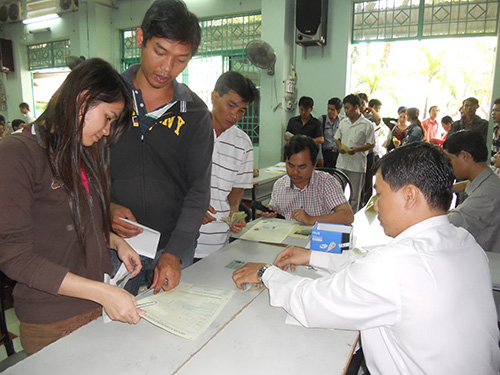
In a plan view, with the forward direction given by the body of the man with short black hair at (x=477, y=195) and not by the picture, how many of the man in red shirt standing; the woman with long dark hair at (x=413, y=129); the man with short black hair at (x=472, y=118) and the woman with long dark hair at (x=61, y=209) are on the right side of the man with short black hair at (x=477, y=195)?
3

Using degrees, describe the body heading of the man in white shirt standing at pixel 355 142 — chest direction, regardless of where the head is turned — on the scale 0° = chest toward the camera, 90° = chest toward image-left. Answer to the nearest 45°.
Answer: approximately 45°

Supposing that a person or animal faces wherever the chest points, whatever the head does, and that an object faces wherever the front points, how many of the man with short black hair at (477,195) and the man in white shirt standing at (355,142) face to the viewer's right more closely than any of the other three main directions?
0

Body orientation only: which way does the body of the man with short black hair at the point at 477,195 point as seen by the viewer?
to the viewer's left

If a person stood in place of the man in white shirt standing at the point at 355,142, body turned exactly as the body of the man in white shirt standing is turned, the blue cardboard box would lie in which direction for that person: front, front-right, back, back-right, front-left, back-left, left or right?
front-left

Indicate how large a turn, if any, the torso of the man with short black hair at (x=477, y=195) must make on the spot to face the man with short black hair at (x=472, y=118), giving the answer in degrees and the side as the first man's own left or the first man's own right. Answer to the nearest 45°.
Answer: approximately 90° to the first man's own right

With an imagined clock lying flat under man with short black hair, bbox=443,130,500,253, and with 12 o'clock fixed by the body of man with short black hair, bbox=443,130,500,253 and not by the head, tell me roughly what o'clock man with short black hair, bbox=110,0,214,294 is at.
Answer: man with short black hair, bbox=110,0,214,294 is roughly at 10 o'clock from man with short black hair, bbox=443,130,500,253.

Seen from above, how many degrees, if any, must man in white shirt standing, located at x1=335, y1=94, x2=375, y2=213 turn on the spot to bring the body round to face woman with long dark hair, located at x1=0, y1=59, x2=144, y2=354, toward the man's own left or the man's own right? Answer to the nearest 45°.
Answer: approximately 45° to the man's own left

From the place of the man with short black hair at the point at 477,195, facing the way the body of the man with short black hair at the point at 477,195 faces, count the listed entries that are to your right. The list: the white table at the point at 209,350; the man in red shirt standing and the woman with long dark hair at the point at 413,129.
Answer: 2

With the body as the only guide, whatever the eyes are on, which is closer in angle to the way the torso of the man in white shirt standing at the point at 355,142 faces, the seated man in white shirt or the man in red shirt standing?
the seated man in white shirt

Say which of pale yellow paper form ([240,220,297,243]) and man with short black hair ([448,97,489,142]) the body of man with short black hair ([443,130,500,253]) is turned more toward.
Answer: the pale yellow paper form

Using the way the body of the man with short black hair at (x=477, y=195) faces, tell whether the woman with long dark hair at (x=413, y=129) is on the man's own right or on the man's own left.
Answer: on the man's own right

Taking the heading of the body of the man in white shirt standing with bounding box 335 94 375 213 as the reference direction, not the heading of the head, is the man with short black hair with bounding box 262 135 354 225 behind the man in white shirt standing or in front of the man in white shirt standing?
in front

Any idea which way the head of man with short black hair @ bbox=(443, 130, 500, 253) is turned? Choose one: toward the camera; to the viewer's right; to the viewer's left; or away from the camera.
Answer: to the viewer's left
